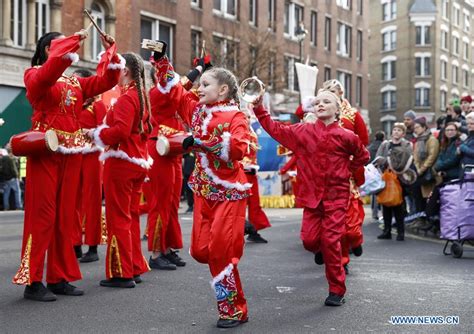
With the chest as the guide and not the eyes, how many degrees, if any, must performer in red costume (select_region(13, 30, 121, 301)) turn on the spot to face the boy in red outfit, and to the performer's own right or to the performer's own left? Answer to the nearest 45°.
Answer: approximately 45° to the performer's own left

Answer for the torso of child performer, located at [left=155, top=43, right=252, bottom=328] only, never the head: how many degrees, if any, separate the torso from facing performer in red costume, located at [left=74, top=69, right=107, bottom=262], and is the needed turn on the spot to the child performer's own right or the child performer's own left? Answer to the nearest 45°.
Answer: approximately 90° to the child performer's own right

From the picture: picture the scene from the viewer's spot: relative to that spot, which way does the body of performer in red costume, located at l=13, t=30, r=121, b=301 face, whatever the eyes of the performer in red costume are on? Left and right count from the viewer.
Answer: facing the viewer and to the right of the viewer

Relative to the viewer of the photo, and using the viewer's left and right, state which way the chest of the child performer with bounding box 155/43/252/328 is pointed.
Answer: facing the viewer and to the left of the viewer

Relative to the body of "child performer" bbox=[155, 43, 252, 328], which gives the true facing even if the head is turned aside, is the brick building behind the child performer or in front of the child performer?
behind

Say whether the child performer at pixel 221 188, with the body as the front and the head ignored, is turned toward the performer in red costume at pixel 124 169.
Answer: no

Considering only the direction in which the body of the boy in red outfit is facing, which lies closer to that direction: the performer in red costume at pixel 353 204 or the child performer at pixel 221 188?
the child performer

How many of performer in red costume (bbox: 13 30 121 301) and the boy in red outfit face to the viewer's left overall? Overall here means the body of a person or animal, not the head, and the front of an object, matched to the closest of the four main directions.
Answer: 0

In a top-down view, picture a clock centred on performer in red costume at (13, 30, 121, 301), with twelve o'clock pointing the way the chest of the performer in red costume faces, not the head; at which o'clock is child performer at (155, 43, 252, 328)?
The child performer is roughly at 12 o'clock from the performer in red costume.

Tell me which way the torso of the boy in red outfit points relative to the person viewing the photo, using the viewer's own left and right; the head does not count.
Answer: facing the viewer

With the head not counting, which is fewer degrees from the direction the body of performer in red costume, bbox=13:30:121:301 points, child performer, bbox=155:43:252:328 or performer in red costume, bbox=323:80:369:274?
the child performer

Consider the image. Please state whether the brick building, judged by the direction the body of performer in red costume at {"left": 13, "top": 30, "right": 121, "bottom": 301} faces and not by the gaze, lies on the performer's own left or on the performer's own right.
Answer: on the performer's own left
